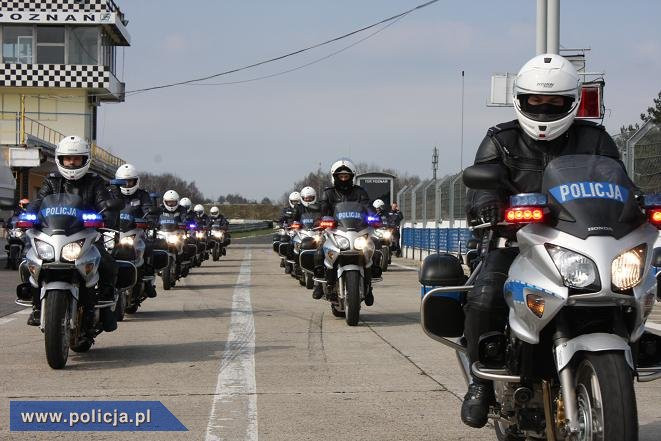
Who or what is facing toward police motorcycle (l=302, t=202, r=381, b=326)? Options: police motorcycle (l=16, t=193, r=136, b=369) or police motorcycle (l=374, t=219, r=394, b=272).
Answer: police motorcycle (l=374, t=219, r=394, b=272)

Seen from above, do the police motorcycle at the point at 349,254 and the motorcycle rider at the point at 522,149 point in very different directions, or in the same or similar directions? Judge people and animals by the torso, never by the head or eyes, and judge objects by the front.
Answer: same or similar directions

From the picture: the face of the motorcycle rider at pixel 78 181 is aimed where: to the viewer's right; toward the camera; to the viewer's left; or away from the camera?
toward the camera

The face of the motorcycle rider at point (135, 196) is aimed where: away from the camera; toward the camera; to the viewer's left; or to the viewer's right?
toward the camera

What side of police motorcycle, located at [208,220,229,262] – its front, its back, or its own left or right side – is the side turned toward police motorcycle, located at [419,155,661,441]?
front

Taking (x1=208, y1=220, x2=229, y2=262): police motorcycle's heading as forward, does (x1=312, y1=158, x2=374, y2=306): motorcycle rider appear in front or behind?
in front

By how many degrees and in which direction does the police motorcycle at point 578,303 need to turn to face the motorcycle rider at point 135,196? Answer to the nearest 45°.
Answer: approximately 180°

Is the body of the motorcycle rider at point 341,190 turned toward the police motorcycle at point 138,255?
no

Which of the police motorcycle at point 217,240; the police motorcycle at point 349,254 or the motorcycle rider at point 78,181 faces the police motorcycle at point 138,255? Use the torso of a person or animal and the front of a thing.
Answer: the police motorcycle at point 217,240

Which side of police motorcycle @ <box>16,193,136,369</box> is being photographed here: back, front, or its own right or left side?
front

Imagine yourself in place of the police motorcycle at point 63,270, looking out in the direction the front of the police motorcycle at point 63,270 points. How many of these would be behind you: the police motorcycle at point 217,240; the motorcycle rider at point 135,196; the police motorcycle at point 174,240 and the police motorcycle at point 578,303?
3

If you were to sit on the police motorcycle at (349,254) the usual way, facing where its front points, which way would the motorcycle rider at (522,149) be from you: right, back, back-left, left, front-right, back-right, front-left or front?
front

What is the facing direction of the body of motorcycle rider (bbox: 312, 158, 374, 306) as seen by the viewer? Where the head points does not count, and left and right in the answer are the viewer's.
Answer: facing the viewer

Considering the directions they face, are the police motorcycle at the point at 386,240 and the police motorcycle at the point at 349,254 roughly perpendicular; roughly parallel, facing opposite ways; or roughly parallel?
roughly parallel

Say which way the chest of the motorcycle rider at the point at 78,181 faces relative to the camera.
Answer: toward the camera

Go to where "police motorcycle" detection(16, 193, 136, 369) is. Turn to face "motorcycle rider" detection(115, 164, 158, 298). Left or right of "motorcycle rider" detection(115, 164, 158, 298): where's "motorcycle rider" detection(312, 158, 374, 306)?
right

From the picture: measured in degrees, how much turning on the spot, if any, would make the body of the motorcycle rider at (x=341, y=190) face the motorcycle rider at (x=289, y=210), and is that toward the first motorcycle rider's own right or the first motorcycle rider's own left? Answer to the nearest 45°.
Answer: approximately 180°

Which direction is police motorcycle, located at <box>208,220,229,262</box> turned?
toward the camera

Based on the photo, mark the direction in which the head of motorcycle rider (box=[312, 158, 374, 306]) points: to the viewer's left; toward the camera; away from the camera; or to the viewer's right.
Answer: toward the camera

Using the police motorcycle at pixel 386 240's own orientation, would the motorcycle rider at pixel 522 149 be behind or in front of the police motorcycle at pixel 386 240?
in front

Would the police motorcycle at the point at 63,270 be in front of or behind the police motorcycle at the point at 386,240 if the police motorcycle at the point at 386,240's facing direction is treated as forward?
in front
